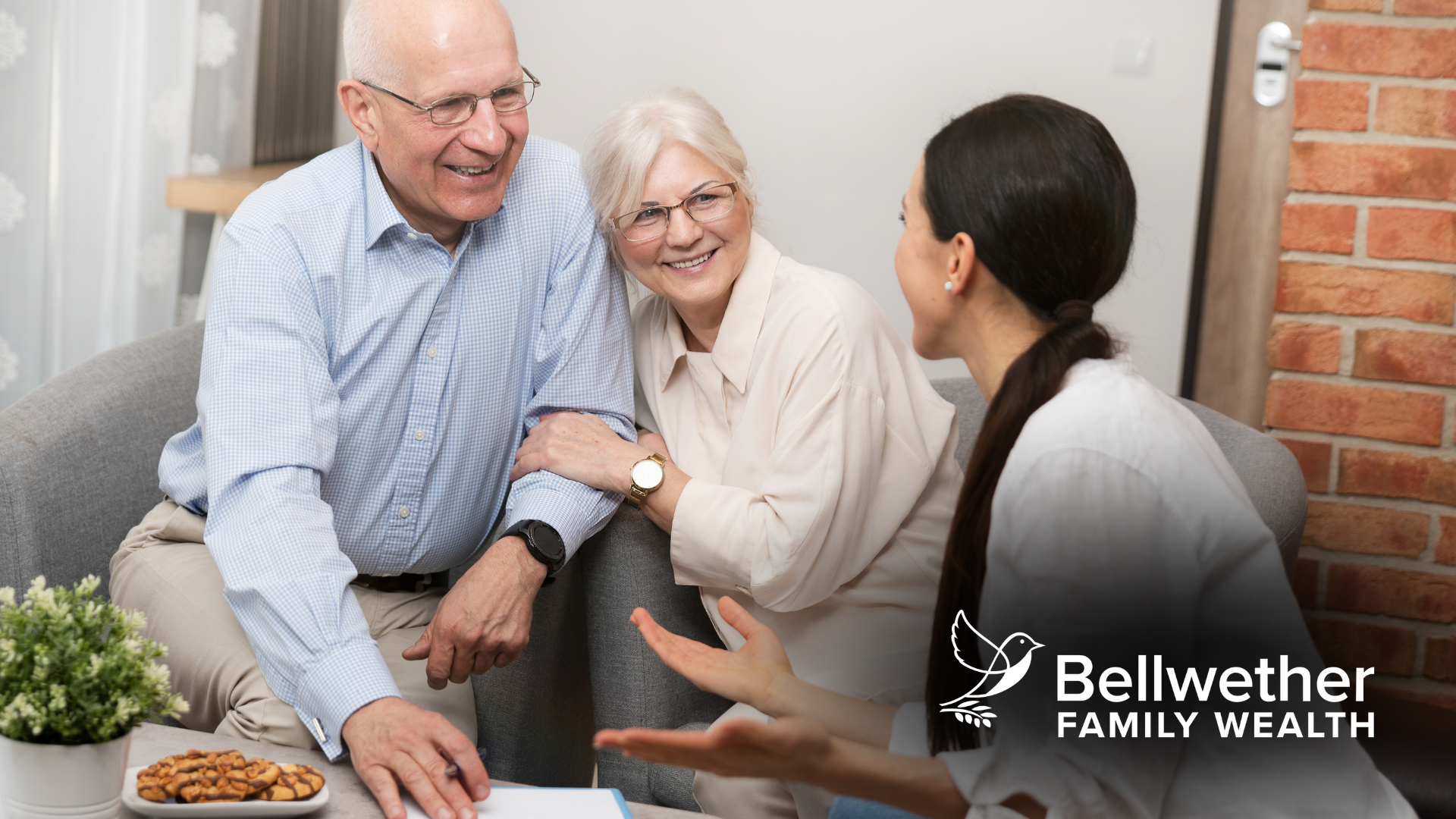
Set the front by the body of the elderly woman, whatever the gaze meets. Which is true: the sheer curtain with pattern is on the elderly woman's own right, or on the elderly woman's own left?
on the elderly woman's own right

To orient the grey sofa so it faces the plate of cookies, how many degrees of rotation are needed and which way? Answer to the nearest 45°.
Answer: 0° — it already faces it

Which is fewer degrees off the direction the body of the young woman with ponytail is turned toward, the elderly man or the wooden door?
the elderly man

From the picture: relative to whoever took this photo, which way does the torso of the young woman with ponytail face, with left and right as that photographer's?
facing away from the viewer and to the left of the viewer

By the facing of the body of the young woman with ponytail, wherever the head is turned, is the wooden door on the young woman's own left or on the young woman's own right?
on the young woman's own right

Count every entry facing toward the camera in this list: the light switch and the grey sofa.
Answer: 2

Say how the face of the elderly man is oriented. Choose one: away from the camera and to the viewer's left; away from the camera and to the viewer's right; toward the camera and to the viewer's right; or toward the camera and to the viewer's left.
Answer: toward the camera and to the viewer's right

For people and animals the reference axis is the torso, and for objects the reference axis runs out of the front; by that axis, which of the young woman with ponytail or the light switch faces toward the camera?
the light switch

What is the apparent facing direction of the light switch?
toward the camera

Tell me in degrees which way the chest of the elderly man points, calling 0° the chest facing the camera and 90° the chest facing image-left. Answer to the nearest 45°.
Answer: approximately 315°

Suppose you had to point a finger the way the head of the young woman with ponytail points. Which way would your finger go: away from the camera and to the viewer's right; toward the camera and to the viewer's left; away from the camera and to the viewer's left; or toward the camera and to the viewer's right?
away from the camera and to the viewer's left

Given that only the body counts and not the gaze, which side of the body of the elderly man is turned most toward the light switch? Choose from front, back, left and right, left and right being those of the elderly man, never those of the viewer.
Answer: left

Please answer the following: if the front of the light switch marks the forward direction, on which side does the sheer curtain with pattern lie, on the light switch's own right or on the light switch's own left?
on the light switch's own right

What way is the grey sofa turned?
toward the camera
